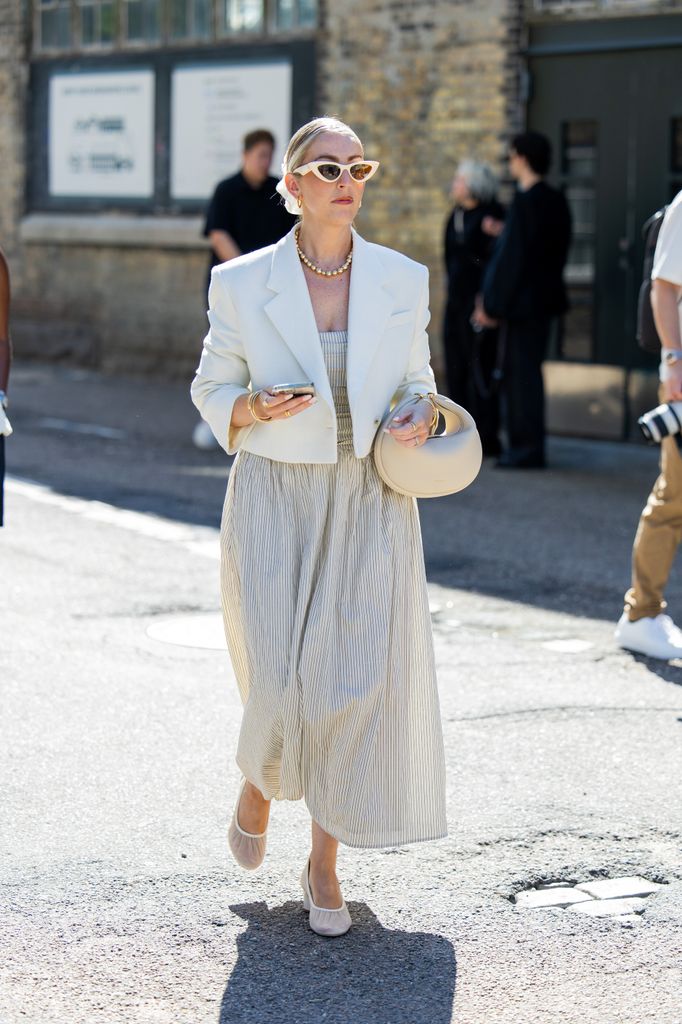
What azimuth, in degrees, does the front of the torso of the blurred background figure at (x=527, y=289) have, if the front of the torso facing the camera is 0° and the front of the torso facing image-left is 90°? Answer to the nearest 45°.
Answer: approximately 90°

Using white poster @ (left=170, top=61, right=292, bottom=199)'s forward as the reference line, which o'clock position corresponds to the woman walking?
The woman walking is roughly at 12 o'clock from the white poster.

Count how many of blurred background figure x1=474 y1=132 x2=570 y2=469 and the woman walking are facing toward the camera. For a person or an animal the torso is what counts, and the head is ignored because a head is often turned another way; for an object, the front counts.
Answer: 1

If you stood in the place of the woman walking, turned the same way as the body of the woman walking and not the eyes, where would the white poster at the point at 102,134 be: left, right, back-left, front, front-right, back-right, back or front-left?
back

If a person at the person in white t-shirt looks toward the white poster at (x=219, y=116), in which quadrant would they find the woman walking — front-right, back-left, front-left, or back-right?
back-left

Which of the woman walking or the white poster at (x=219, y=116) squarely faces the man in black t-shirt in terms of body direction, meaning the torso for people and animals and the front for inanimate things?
the white poster

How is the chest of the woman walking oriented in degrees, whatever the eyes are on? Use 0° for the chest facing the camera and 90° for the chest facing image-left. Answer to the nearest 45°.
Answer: approximately 0°

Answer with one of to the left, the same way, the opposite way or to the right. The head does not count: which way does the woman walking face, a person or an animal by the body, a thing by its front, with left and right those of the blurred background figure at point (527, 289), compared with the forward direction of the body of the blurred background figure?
to the left

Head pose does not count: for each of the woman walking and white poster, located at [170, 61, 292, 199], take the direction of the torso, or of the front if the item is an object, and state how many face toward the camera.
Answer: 2
